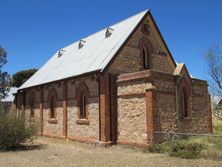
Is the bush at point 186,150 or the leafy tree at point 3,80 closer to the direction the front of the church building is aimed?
the bush

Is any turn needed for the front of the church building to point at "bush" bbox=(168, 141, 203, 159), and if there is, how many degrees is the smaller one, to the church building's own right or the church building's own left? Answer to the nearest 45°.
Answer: approximately 45° to the church building's own right

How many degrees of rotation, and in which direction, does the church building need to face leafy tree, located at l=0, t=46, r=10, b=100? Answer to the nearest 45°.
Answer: approximately 180°

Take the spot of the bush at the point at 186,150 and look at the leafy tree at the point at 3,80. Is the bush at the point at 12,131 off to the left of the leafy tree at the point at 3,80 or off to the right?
left

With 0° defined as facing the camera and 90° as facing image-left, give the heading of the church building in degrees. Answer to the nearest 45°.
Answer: approximately 315°
